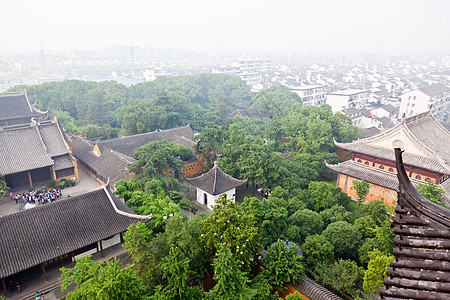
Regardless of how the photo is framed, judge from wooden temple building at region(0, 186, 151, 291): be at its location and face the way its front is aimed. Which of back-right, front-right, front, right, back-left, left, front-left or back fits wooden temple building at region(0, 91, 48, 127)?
back-left

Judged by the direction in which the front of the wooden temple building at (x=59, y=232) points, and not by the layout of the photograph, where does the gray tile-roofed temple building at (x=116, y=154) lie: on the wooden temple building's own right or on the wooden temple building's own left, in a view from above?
on the wooden temple building's own left

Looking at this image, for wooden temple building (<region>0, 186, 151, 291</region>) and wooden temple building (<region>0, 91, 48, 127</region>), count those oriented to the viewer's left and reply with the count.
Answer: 0

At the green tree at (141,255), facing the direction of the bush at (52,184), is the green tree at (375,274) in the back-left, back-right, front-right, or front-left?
back-right

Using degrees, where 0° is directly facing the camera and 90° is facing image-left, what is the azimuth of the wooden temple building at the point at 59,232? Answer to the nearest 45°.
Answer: approximately 315°

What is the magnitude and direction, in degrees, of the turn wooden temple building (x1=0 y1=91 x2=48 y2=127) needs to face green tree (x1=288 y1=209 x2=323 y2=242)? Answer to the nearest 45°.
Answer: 0° — it already faces it

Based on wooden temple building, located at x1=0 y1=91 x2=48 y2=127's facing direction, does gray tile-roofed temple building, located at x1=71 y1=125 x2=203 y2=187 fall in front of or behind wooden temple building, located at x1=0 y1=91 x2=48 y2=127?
in front

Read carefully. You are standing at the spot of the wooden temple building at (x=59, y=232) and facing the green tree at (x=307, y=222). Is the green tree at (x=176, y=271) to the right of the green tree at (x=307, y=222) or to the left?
right

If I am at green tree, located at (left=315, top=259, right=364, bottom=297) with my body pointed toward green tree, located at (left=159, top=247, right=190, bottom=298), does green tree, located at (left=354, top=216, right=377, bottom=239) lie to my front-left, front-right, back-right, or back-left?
back-right

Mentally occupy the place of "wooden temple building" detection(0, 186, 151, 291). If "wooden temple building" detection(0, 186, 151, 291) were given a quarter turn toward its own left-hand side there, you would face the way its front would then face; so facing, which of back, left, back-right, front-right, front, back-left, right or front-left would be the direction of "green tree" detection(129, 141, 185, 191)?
front
